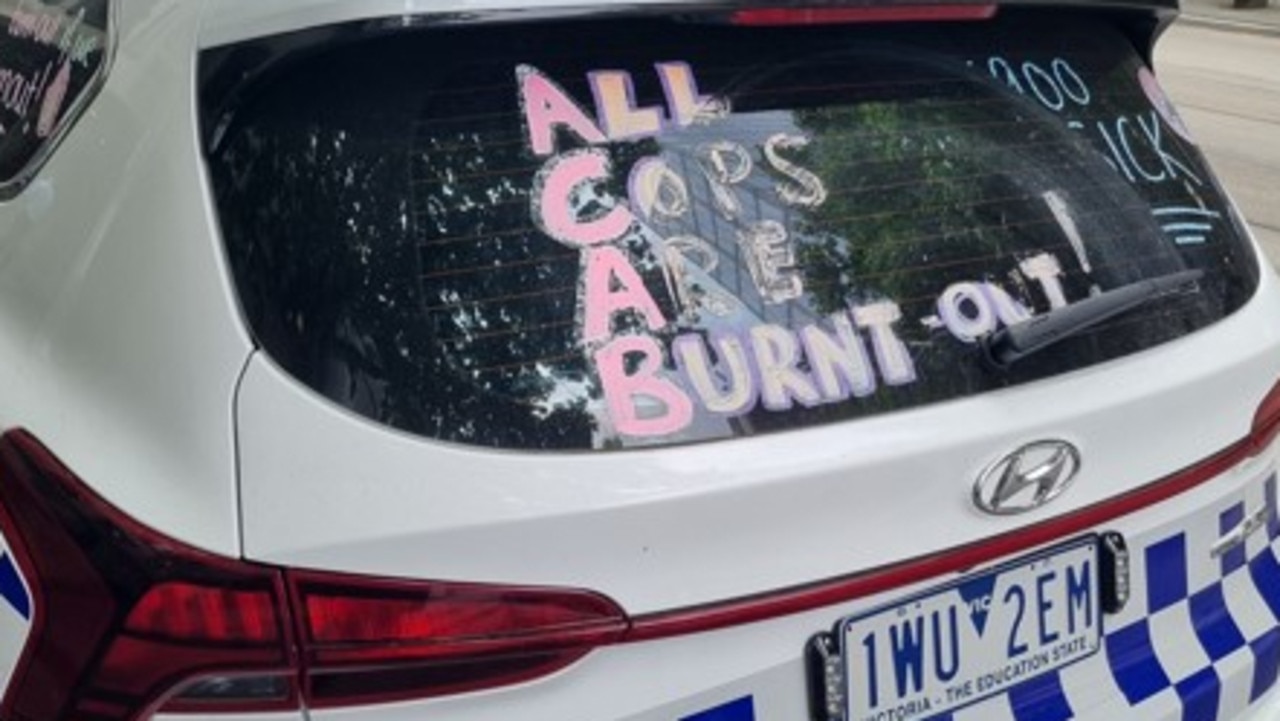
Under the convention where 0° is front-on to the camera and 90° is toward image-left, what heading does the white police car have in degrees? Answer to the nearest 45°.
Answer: approximately 135°
